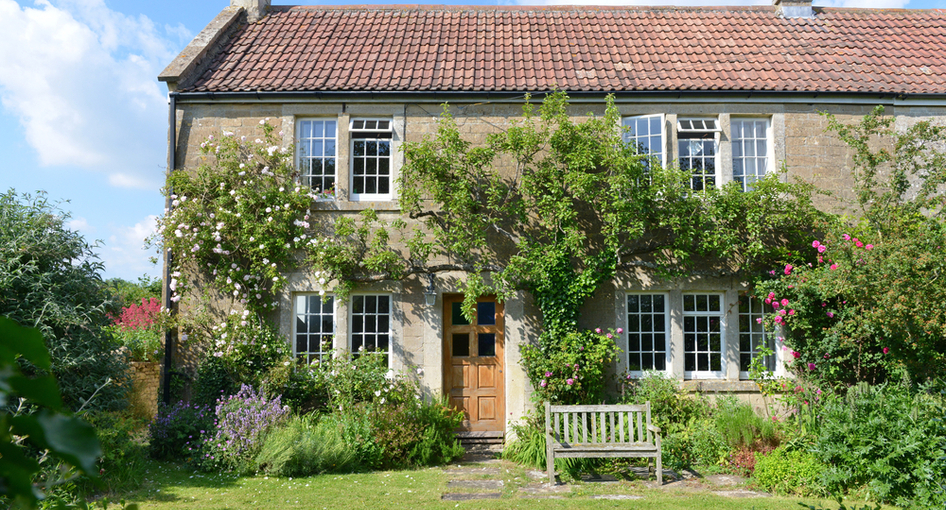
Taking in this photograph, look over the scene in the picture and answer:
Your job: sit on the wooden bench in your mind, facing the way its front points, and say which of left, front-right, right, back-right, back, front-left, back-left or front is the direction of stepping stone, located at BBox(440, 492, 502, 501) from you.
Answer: front-right

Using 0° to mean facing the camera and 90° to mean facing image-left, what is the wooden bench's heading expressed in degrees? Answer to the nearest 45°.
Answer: approximately 0°

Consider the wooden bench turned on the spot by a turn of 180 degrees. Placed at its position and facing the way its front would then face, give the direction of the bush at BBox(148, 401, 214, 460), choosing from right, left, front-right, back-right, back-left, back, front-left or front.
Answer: left

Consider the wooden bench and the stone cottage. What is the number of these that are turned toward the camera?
2

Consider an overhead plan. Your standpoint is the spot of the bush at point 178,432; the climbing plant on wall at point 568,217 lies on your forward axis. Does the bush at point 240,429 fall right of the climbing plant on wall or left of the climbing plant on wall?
right

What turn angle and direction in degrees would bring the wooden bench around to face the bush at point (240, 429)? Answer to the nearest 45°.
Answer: approximately 90° to its right

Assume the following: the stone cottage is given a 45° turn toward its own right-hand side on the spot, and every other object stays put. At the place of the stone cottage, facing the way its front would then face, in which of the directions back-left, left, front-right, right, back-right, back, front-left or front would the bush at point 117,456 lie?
front

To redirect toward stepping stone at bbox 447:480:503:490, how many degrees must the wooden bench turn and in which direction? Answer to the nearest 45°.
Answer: approximately 45° to its right
